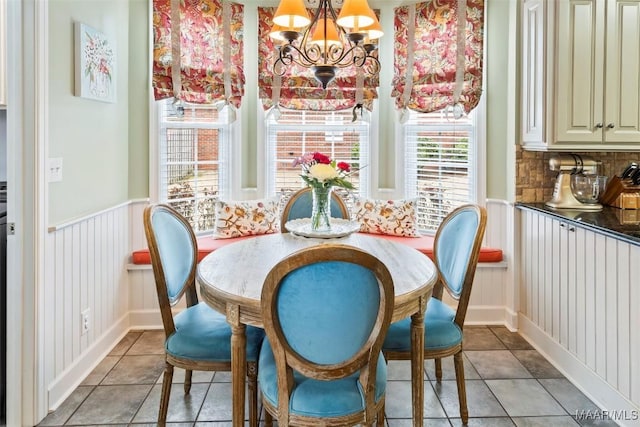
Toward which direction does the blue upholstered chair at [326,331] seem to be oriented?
away from the camera

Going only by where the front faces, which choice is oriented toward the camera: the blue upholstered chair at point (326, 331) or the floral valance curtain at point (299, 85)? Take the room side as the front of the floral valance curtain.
the floral valance curtain

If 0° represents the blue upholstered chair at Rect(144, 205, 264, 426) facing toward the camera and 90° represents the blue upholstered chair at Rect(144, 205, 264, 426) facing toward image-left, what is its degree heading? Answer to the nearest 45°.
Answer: approximately 270°

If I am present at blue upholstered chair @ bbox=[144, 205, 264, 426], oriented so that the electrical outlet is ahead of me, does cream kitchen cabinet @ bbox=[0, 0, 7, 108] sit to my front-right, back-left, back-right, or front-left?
front-left

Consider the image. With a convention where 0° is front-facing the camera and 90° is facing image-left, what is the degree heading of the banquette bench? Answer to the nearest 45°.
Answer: approximately 0°

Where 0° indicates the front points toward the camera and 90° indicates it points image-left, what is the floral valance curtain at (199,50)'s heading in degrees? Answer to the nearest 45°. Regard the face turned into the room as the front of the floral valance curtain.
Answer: approximately 0°

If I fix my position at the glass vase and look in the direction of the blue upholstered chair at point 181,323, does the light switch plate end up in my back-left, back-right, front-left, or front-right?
front-right

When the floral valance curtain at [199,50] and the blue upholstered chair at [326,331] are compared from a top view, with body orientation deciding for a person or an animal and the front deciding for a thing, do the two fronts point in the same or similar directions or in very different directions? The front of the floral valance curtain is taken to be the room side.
very different directions

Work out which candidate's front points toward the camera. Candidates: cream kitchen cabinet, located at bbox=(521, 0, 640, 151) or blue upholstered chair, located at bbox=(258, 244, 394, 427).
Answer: the cream kitchen cabinet

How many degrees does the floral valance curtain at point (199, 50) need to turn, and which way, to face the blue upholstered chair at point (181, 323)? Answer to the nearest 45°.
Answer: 0° — it already faces it

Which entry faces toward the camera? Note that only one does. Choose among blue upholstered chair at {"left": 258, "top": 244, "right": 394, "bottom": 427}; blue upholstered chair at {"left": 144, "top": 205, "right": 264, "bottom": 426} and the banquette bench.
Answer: the banquette bench

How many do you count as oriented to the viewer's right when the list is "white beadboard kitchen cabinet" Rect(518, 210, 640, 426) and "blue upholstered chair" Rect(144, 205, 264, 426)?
1

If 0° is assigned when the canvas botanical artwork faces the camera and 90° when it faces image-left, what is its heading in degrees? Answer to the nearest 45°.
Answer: approximately 315°

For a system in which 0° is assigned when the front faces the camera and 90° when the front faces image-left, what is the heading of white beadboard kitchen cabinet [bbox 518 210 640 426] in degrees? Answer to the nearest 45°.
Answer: approximately 45°
